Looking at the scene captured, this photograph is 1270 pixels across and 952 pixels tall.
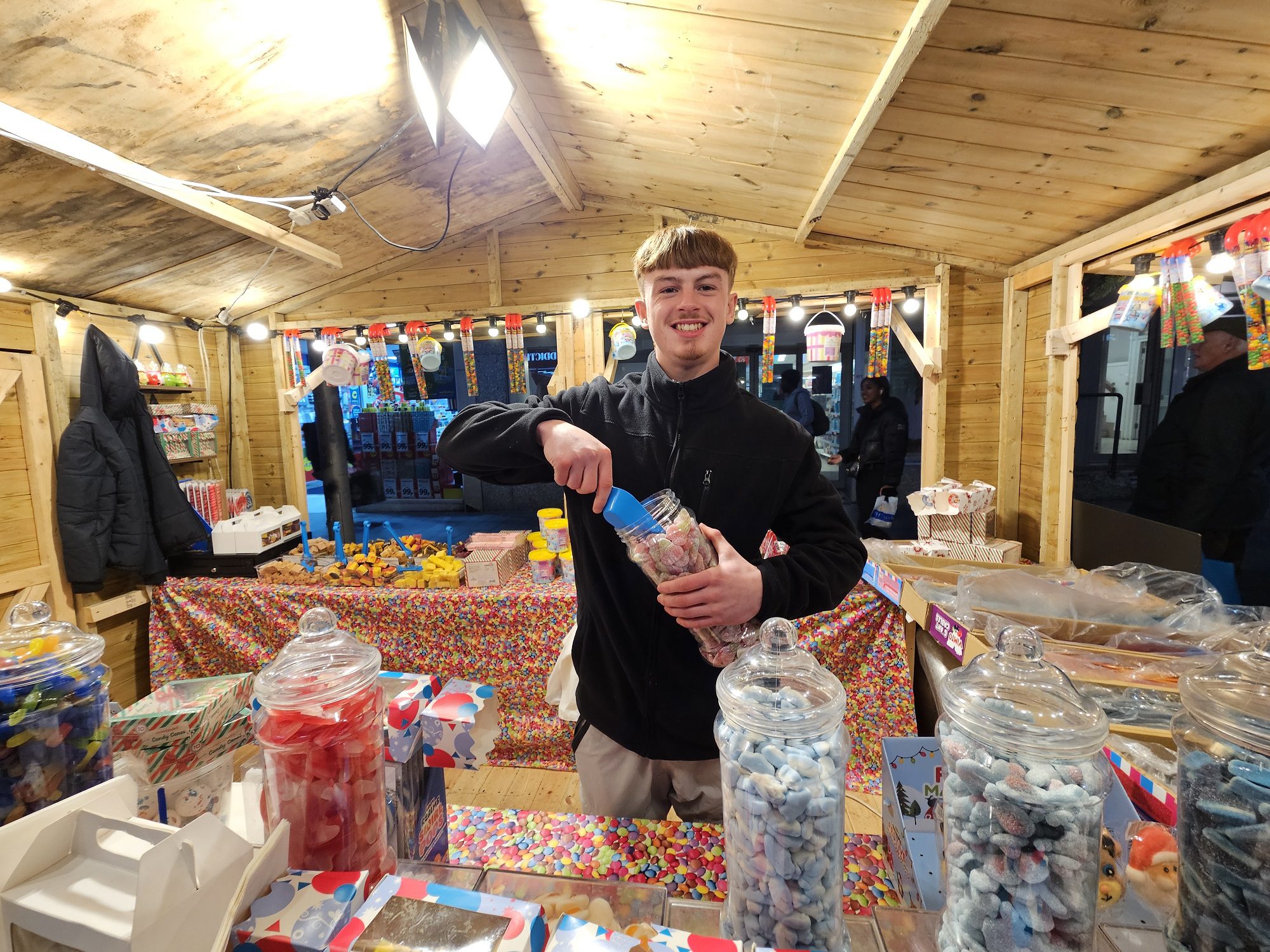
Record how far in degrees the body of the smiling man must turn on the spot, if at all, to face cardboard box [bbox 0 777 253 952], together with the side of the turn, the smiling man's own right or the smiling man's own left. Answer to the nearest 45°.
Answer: approximately 45° to the smiling man's own right

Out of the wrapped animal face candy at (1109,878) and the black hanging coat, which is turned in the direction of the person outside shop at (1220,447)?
the black hanging coat

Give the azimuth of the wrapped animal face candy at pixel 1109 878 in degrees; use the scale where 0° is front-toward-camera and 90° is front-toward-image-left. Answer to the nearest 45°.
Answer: approximately 45°

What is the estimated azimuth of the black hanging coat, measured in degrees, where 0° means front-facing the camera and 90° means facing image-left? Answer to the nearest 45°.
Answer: approximately 315°

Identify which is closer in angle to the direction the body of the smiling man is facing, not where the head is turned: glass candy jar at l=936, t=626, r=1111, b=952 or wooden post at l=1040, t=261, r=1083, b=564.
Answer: the glass candy jar

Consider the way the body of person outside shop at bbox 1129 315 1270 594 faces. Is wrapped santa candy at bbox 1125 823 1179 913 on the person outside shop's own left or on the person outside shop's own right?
on the person outside shop's own left

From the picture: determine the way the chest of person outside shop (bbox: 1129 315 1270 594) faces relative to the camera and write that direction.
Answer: to the viewer's left

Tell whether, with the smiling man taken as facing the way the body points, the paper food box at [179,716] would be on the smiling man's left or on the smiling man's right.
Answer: on the smiling man's right
